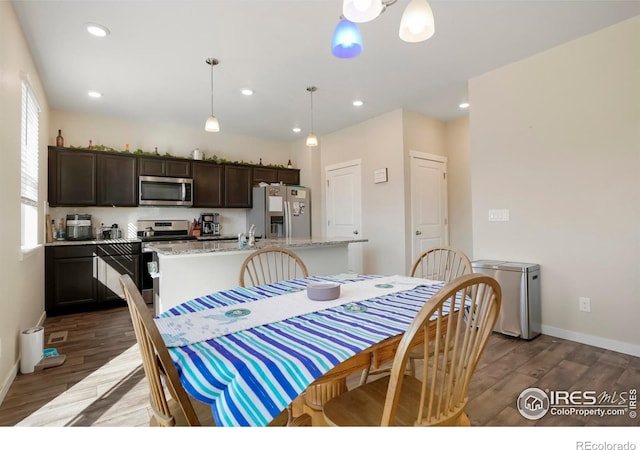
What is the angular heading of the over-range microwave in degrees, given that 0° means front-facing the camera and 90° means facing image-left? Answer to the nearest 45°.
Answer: approximately 0°

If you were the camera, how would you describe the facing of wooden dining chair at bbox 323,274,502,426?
facing away from the viewer and to the left of the viewer

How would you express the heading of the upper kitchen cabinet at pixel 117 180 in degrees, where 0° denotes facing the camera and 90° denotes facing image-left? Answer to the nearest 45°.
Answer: approximately 0°

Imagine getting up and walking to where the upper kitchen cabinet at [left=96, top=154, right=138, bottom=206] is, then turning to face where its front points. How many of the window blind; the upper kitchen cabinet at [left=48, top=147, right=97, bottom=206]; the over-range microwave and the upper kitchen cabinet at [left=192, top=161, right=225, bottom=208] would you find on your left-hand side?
2

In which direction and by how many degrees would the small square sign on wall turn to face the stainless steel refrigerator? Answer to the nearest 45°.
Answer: approximately 45° to its right

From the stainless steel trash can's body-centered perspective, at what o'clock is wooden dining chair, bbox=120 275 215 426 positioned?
The wooden dining chair is roughly at 11 o'clock from the stainless steel trash can.

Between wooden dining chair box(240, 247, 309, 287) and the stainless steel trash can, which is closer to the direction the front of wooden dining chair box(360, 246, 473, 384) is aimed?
the wooden dining chair

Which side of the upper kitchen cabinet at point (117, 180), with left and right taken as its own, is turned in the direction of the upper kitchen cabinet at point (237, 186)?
left
